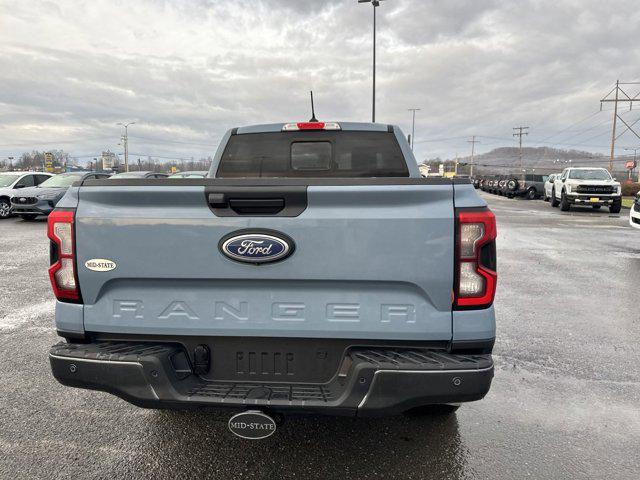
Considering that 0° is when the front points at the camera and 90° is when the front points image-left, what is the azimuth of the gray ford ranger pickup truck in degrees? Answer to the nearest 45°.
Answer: approximately 180°
